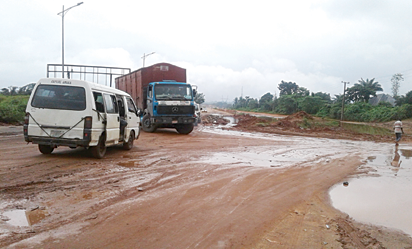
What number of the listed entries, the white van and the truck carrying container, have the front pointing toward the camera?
1

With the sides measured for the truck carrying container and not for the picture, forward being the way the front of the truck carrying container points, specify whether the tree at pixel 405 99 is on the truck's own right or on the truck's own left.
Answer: on the truck's own left

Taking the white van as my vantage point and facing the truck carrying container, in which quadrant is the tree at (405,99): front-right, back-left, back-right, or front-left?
front-right

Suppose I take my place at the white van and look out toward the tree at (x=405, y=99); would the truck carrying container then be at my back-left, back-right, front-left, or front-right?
front-left

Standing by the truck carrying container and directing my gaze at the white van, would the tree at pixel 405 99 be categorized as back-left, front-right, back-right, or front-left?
back-left

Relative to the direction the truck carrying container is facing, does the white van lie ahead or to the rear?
ahead

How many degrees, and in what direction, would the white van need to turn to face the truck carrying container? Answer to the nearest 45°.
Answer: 0° — it already faces it

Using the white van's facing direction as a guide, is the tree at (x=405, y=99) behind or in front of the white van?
in front

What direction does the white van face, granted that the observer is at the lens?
facing away from the viewer and to the right of the viewer

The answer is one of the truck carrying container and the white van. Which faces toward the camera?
the truck carrying container

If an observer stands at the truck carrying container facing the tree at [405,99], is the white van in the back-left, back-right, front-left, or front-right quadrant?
back-right

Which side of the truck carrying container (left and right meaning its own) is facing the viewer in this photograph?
front

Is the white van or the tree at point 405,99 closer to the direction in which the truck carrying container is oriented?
the white van
